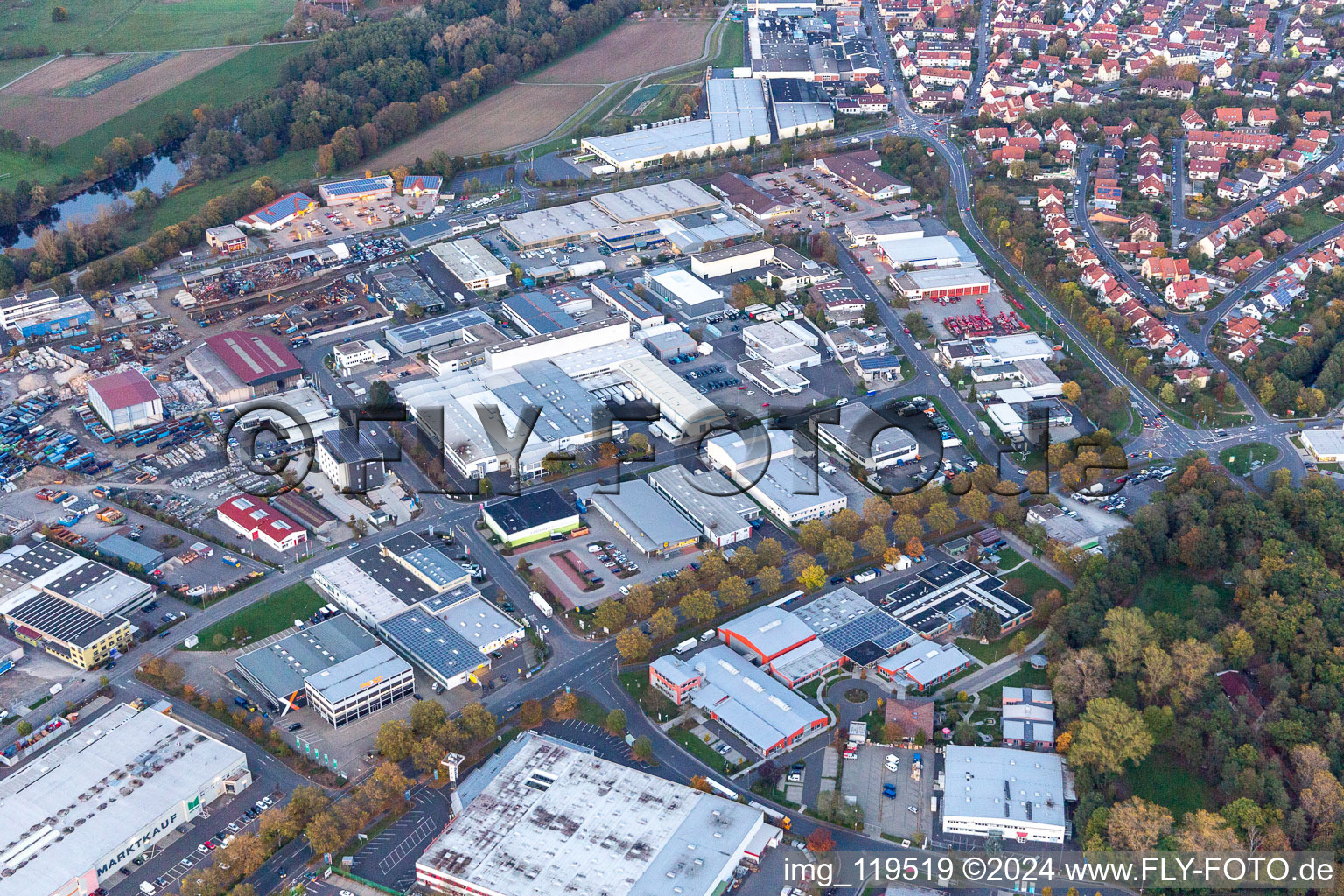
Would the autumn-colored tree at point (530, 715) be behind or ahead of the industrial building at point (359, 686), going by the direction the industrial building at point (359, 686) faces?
ahead

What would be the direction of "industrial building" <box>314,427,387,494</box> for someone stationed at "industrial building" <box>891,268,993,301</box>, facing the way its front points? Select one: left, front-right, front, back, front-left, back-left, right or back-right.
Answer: front-right

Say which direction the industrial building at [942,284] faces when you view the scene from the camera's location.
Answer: facing the viewer

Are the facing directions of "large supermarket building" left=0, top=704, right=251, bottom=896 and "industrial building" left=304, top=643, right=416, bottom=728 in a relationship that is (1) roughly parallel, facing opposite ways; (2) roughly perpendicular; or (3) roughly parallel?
roughly parallel

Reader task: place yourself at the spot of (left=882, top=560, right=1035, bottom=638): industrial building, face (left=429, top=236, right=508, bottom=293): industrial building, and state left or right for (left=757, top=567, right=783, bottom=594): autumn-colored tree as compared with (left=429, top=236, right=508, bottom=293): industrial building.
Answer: left

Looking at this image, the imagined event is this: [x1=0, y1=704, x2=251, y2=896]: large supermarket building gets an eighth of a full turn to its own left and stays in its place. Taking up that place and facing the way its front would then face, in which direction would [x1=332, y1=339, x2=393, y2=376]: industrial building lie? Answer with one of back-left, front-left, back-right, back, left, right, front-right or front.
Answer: front-left

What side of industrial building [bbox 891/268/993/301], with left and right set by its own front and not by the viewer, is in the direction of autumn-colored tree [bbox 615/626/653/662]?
front

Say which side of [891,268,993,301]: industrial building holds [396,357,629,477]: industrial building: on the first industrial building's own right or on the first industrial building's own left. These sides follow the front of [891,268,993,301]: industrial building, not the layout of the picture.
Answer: on the first industrial building's own right

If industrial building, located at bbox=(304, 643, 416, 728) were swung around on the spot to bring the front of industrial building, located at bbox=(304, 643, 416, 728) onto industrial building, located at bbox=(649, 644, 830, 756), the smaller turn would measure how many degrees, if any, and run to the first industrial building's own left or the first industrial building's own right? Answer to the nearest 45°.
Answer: approximately 45° to the first industrial building's own left

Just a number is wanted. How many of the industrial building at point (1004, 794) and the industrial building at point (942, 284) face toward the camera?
2

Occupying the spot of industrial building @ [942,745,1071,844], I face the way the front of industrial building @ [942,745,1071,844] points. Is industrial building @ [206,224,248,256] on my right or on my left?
on my right

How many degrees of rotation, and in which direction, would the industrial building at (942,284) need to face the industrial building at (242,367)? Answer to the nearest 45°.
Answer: approximately 45° to its right

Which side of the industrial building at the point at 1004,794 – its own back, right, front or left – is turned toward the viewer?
front

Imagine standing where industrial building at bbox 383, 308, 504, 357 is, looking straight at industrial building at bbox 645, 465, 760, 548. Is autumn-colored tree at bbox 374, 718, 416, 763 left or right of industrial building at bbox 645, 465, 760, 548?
right

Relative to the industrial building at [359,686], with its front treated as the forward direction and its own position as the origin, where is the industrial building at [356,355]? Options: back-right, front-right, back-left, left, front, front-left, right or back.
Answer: back-left

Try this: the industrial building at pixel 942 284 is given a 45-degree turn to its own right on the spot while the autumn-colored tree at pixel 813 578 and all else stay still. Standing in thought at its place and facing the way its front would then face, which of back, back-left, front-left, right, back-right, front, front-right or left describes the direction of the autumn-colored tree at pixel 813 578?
front-left
